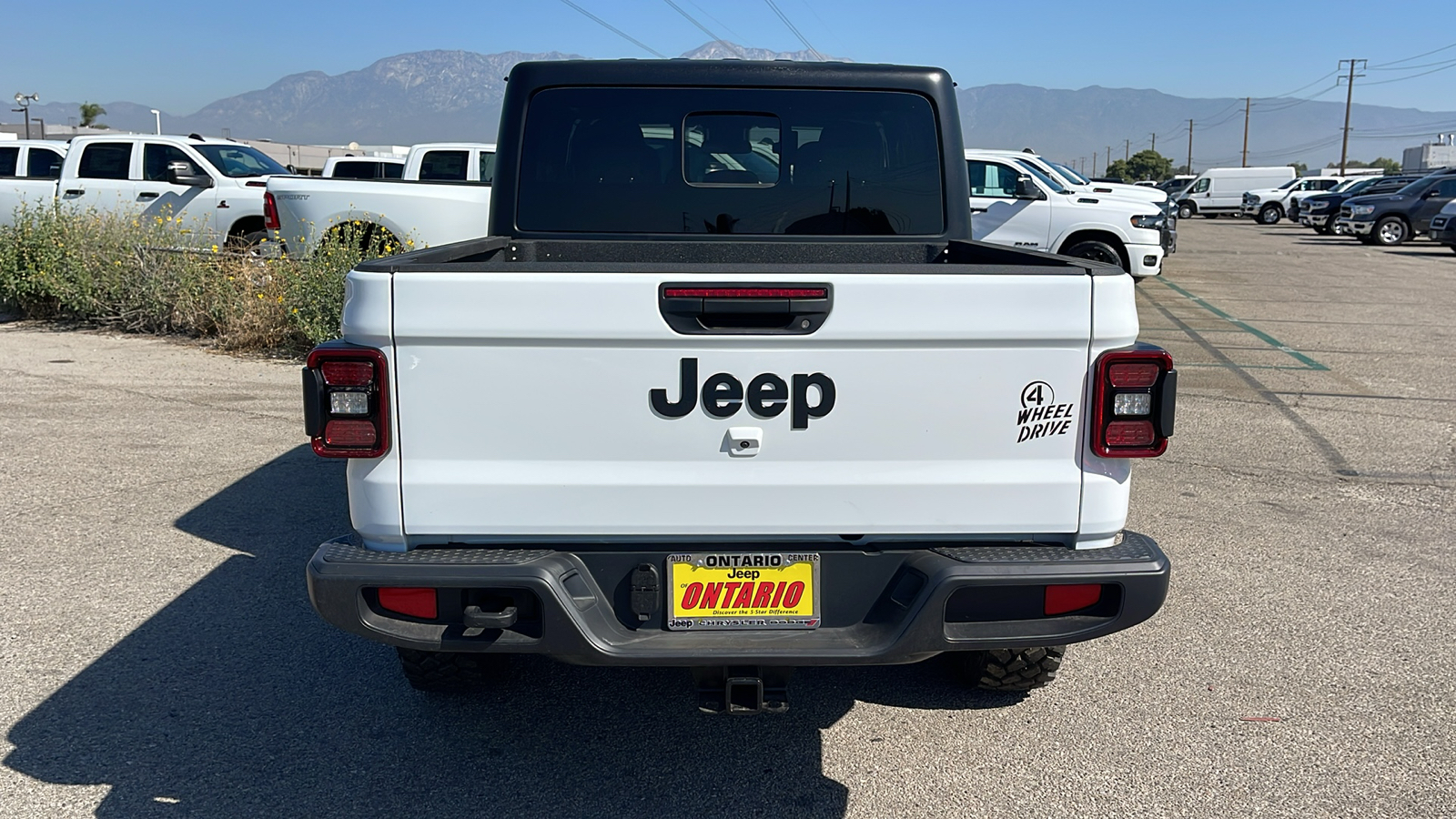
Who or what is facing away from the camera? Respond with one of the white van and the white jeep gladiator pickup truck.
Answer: the white jeep gladiator pickup truck

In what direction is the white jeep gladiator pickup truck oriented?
away from the camera

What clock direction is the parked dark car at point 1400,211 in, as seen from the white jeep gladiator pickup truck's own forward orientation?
The parked dark car is roughly at 1 o'clock from the white jeep gladiator pickup truck.

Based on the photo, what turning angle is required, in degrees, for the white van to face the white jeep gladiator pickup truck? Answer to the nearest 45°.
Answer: approximately 90° to its left

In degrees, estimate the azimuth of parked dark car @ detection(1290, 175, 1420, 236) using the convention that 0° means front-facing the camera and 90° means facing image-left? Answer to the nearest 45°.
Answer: approximately 45°

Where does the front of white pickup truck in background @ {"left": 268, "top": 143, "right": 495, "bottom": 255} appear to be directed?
to the viewer's right

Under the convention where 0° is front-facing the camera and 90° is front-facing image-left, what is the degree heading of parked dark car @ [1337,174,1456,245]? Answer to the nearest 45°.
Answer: approximately 45°

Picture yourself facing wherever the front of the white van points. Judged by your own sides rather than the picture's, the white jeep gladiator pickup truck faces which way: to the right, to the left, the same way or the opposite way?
to the right

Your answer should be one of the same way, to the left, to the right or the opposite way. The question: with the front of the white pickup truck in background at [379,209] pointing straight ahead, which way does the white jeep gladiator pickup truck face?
to the left

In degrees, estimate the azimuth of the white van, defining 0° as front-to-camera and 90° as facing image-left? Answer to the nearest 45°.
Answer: approximately 90°
